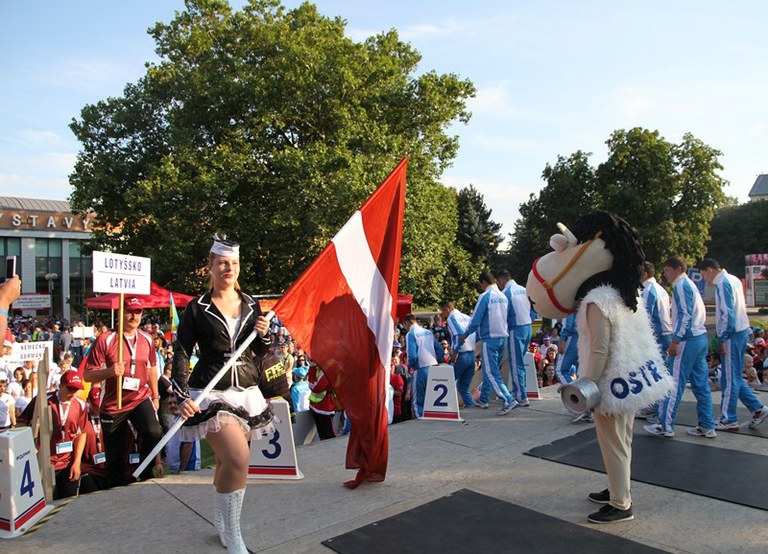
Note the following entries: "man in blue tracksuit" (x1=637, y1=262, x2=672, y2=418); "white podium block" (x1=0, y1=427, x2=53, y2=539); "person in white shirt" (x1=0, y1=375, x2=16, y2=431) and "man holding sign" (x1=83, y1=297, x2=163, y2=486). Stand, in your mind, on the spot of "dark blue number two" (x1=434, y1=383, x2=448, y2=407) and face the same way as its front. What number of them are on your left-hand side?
1

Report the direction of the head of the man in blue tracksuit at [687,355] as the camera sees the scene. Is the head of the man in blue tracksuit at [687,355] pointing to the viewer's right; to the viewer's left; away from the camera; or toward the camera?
to the viewer's left

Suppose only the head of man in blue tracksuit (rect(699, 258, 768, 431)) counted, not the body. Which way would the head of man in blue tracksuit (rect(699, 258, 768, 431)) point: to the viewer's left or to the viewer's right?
to the viewer's left

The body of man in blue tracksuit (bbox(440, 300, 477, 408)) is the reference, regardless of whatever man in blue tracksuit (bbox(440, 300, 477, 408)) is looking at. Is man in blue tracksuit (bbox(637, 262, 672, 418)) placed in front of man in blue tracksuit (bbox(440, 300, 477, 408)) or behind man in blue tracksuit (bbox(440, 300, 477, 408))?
behind

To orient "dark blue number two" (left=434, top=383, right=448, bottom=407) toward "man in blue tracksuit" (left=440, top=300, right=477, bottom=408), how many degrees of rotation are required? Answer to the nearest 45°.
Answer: approximately 180°

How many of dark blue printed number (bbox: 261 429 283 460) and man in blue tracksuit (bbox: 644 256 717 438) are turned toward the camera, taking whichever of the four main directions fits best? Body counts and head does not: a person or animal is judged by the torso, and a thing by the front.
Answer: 1

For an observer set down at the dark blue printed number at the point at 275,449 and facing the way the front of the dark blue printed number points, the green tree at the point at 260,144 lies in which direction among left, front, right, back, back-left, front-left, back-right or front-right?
back

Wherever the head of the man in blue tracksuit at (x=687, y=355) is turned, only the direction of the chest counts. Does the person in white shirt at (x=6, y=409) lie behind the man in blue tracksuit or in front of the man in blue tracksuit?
in front

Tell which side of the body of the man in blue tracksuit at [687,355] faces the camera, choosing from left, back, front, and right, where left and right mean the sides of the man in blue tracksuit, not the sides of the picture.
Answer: left

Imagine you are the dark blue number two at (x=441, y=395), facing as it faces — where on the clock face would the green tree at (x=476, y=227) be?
The green tree is roughly at 6 o'clock from the dark blue number two.
